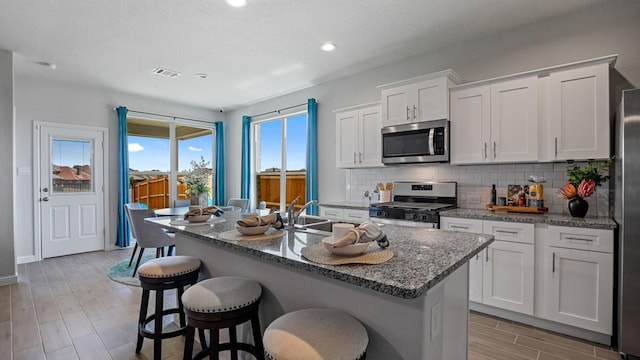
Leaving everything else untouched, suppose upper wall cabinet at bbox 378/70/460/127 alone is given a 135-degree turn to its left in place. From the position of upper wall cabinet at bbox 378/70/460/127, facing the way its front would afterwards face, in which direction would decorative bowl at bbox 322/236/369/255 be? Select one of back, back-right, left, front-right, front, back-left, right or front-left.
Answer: right

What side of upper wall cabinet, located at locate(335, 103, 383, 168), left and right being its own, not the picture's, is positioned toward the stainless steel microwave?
left

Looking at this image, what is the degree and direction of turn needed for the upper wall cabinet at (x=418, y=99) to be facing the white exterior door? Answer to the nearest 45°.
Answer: approximately 45° to its right

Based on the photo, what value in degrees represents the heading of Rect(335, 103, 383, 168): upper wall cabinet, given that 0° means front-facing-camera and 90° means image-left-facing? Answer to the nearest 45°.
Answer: approximately 45°

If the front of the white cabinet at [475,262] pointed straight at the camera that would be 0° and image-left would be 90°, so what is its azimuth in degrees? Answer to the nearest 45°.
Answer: approximately 0°

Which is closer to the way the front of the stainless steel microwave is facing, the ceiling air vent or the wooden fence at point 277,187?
the ceiling air vent

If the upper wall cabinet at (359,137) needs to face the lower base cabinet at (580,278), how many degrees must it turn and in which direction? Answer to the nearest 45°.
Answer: approximately 90° to its left

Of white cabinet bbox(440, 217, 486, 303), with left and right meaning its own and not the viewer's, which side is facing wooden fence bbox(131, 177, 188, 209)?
right

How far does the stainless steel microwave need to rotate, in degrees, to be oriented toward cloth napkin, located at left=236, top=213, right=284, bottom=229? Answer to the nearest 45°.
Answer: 0° — it already faces it

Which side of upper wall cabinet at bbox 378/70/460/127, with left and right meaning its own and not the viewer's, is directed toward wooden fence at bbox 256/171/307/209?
right

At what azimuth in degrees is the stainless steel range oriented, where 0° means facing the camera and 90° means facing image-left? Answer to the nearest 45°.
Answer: approximately 45°

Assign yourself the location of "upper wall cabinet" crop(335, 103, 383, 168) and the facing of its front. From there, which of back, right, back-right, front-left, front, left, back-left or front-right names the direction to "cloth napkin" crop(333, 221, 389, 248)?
front-left
